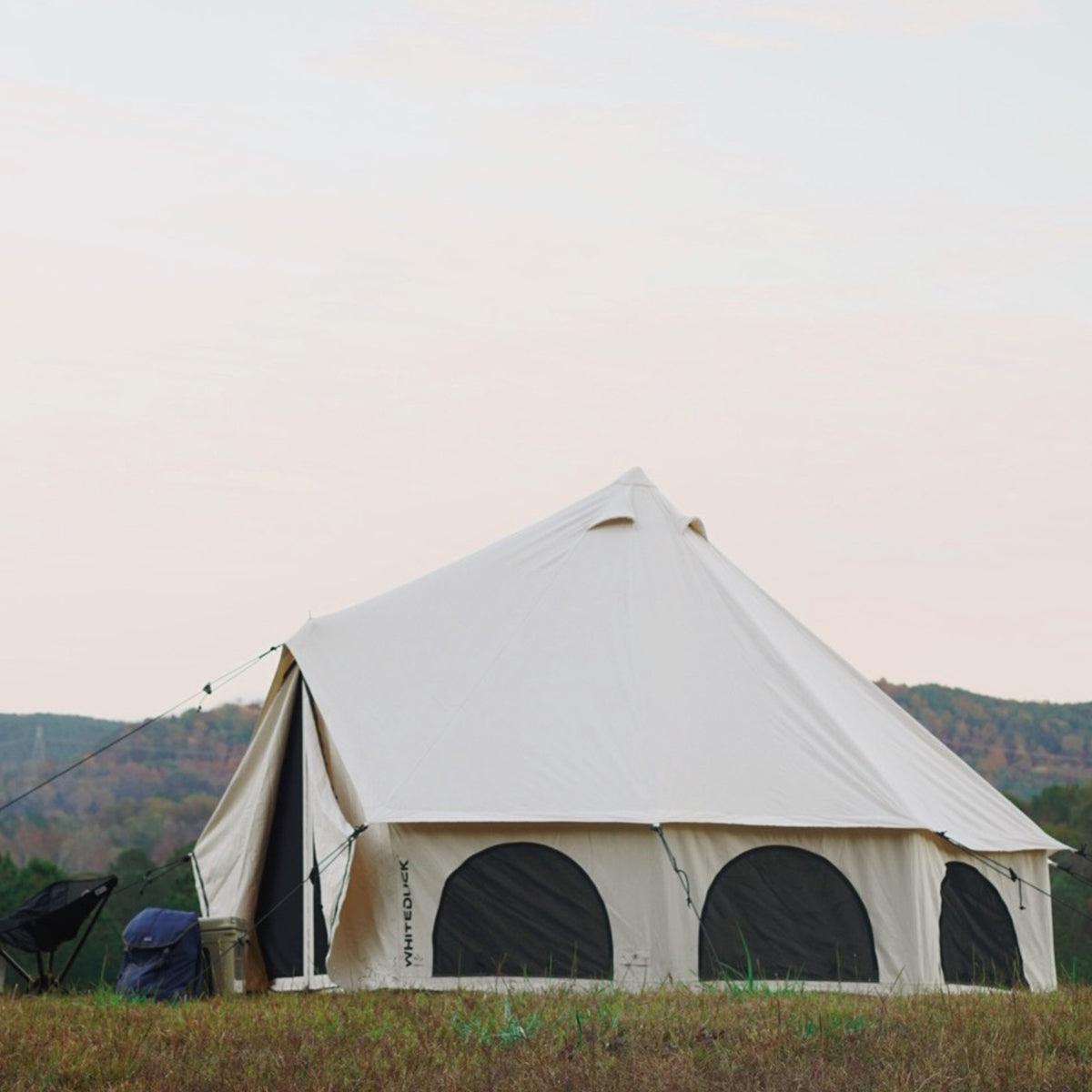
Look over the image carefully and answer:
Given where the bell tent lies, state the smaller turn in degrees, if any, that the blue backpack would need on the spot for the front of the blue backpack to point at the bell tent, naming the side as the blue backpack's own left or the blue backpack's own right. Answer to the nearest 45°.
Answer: approximately 135° to the blue backpack's own left

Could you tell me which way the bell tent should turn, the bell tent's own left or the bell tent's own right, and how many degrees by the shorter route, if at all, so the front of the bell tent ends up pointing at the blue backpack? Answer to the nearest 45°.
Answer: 0° — it already faces it

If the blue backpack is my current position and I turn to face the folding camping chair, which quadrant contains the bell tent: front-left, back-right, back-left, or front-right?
back-right

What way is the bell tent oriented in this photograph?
to the viewer's left

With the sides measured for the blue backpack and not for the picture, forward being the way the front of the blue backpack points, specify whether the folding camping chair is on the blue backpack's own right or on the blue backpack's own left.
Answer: on the blue backpack's own right

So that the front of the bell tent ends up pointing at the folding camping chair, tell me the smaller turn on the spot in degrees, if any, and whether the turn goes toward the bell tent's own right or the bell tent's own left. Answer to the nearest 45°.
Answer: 0° — it already faces it
